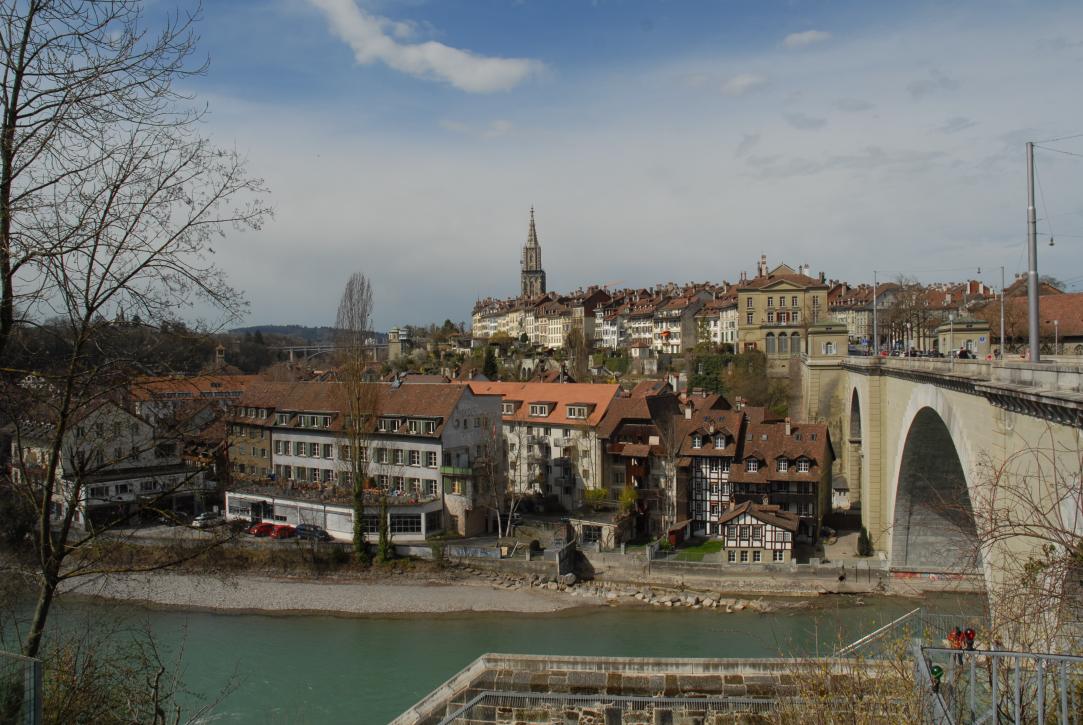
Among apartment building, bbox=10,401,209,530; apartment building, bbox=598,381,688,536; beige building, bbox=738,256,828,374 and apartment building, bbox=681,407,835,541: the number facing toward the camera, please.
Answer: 4

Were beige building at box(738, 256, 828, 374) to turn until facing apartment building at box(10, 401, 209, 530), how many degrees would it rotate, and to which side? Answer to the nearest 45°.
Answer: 0° — it already faces it

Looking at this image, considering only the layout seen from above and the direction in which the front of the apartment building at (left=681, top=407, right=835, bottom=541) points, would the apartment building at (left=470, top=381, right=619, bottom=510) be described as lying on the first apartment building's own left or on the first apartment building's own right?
on the first apartment building's own right

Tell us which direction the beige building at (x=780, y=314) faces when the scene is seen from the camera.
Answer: facing the viewer

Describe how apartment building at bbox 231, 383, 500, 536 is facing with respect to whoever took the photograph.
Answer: facing the viewer and to the left of the viewer

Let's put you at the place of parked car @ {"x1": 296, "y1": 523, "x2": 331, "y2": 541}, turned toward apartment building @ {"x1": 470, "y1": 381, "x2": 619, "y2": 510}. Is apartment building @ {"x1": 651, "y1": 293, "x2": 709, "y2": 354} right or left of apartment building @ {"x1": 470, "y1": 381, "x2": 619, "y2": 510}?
left

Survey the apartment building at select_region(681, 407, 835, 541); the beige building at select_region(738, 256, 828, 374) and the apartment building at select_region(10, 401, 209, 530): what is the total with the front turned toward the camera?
3

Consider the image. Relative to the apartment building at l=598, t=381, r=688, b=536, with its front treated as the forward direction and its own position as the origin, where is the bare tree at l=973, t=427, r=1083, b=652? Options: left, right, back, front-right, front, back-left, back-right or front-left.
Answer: front

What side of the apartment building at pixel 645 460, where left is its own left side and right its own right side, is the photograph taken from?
front

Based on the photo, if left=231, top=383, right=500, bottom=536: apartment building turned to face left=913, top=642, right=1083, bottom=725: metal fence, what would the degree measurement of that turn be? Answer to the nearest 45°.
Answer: approximately 45° to its left

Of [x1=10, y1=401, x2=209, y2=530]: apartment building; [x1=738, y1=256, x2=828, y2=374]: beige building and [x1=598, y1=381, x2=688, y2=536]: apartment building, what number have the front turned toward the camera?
3

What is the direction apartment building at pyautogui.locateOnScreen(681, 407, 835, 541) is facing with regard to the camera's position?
facing the viewer
